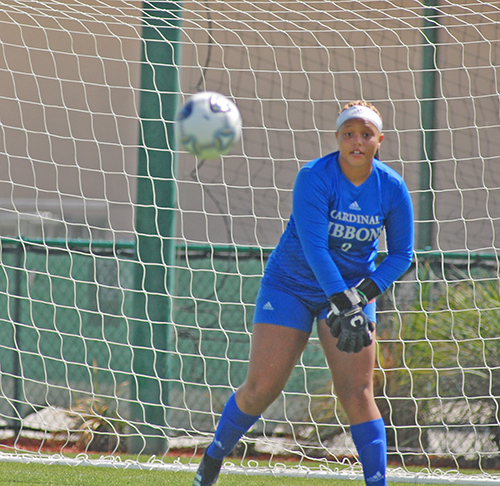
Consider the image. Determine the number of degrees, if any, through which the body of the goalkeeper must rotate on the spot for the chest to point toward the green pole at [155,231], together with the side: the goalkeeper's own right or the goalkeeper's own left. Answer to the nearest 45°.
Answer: approximately 135° to the goalkeeper's own right

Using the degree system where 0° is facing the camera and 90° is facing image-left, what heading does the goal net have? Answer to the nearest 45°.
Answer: approximately 0°

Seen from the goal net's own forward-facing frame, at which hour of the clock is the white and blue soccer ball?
The white and blue soccer ball is roughly at 12 o'clock from the goal net.

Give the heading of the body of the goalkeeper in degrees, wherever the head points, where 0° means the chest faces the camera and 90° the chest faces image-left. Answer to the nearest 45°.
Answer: approximately 0°
